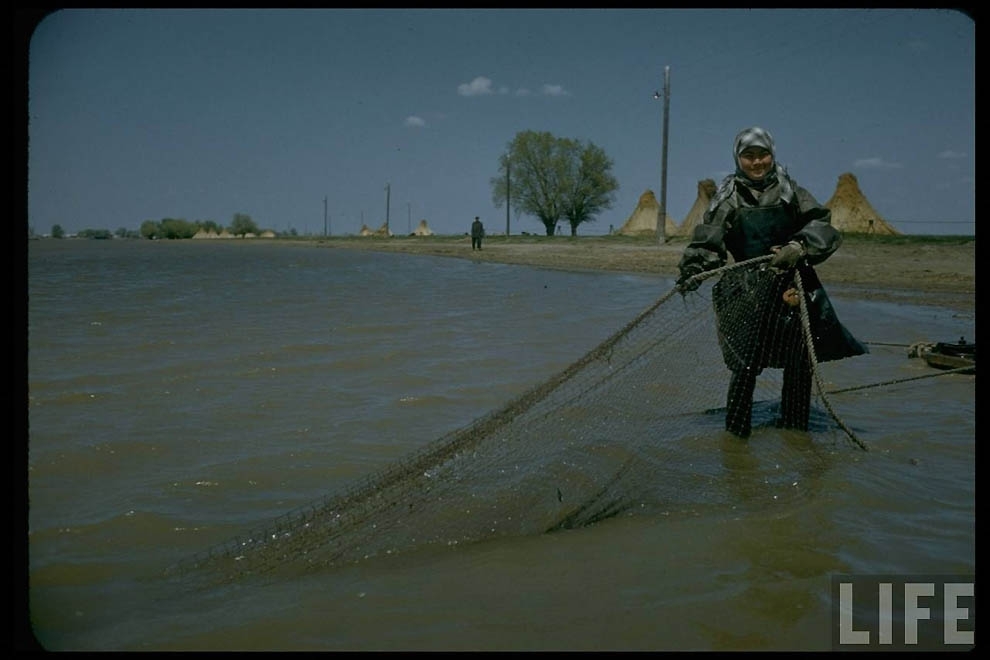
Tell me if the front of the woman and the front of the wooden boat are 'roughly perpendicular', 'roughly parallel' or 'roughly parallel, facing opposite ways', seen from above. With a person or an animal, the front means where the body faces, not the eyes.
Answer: roughly perpendicular

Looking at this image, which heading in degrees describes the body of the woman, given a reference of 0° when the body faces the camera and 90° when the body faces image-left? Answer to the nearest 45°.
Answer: approximately 0°

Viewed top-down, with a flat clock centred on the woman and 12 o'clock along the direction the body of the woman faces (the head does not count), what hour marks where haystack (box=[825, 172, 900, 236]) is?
The haystack is roughly at 6 o'clock from the woman.

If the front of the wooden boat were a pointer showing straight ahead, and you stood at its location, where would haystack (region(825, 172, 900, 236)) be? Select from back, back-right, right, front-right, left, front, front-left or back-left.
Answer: right

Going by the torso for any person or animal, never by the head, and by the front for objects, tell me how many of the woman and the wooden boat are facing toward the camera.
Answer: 1

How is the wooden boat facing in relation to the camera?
to the viewer's left
